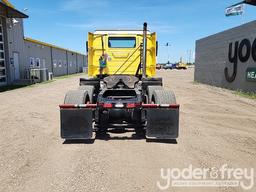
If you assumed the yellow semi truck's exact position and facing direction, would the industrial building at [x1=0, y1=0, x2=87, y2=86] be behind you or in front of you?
in front

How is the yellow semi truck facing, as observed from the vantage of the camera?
facing away from the viewer

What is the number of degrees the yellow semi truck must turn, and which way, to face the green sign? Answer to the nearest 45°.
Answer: approximately 45° to its right
